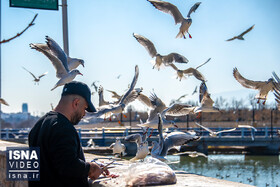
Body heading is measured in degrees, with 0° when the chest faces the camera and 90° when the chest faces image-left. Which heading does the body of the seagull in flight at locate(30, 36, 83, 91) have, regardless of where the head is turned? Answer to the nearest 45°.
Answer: approximately 270°

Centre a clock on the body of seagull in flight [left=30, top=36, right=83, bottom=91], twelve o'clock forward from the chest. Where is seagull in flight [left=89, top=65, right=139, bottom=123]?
seagull in flight [left=89, top=65, right=139, bottom=123] is roughly at 11 o'clock from seagull in flight [left=30, top=36, right=83, bottom=91].
